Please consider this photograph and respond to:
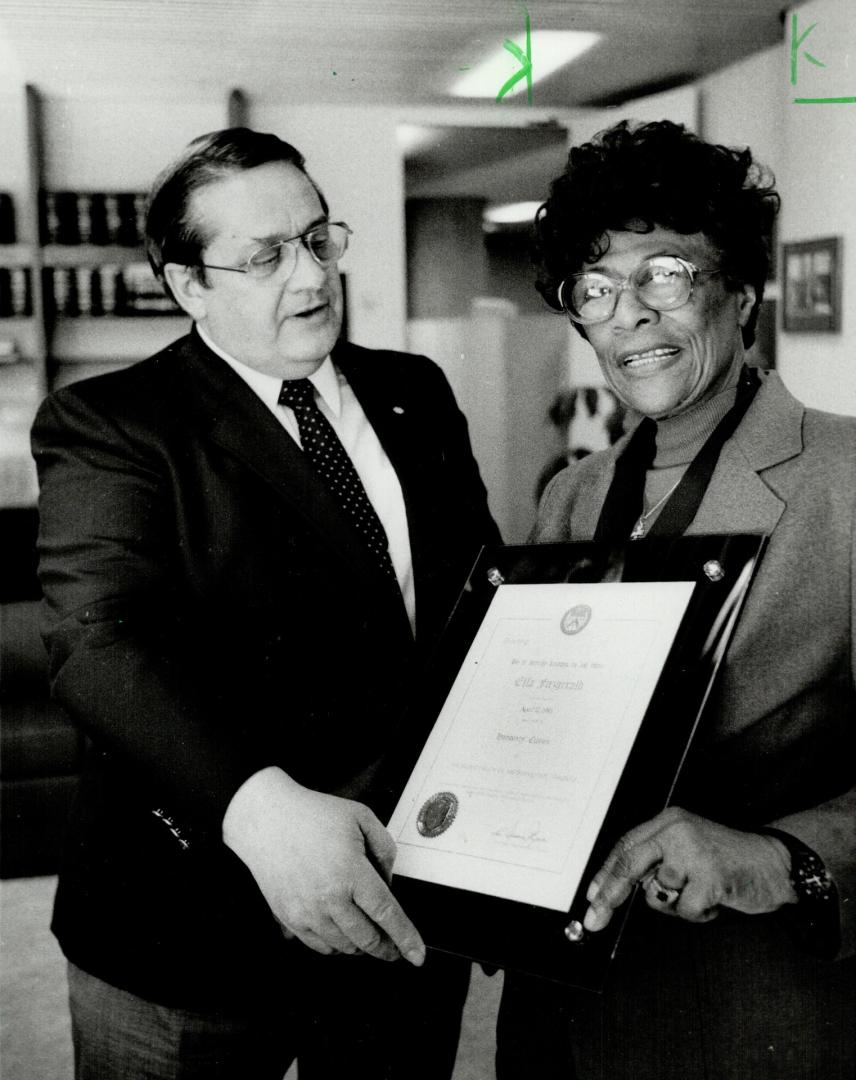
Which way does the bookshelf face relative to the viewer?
toward the camera

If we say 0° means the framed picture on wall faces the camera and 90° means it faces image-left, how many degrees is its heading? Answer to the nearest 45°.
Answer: approximately 45°

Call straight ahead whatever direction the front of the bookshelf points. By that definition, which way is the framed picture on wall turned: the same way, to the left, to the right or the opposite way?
to the right

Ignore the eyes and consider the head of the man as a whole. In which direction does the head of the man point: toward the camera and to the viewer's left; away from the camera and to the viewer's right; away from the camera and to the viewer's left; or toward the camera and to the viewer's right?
toward the camera and to the viewer's right

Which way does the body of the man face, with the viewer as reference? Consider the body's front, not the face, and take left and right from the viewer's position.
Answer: facing the viewer and to the right of the viewer

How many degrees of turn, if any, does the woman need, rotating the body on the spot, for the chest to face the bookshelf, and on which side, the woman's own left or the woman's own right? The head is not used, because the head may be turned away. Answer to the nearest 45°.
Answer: approximately 90° to the woman's own right

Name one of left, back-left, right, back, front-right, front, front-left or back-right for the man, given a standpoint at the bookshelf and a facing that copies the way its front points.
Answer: front

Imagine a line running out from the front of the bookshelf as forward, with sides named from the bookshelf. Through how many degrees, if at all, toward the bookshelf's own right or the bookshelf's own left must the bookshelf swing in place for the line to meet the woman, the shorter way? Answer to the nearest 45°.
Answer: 0° — it already faces them

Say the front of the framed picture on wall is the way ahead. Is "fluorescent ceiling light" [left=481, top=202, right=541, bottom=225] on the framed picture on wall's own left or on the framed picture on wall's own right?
on the framed picture on wall's own right

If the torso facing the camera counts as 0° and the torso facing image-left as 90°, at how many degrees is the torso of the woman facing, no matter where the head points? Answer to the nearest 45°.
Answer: approximately 45°
